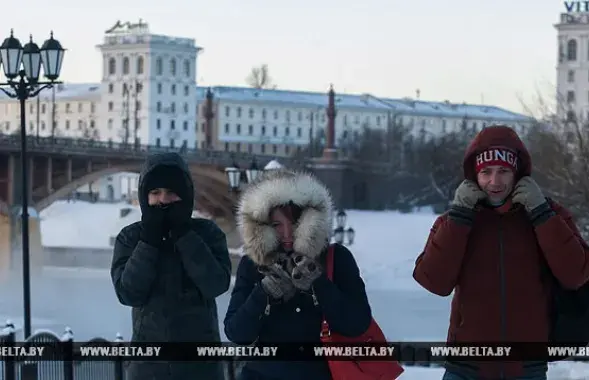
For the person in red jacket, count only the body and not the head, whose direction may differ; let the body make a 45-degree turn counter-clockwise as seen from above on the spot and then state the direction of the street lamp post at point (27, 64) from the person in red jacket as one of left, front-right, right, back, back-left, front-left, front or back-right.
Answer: back

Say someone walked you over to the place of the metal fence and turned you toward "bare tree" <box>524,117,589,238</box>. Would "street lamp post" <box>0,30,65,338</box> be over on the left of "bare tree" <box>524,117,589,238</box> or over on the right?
left

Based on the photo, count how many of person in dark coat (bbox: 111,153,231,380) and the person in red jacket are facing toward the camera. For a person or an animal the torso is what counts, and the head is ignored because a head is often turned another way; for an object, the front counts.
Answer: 2

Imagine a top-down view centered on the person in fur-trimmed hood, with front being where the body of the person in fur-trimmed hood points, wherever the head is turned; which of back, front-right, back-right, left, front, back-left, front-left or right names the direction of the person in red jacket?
left

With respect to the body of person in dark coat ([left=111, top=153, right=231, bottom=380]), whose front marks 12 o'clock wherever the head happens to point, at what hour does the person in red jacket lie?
The person in red jacket is roughly at 10 o'clock from the person in dark coat.

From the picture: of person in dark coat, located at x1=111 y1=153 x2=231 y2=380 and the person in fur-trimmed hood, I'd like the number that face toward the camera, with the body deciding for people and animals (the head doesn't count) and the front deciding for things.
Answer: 2

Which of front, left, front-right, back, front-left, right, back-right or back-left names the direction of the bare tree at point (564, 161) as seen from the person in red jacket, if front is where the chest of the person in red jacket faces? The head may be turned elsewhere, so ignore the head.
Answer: back

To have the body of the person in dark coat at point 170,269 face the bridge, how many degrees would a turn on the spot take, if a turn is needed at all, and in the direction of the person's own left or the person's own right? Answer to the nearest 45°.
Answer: approximately 180°
